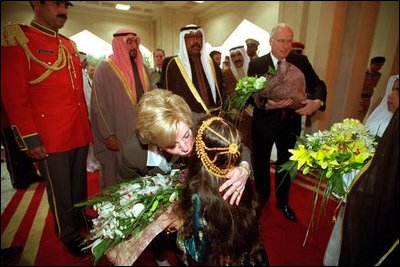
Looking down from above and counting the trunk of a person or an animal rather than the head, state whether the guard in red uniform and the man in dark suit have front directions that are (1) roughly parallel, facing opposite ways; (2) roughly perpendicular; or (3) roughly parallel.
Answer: roughly perpendicular

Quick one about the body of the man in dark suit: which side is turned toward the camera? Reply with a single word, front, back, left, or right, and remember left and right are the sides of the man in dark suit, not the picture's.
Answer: front

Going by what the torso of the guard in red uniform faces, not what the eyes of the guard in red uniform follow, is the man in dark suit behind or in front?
in front

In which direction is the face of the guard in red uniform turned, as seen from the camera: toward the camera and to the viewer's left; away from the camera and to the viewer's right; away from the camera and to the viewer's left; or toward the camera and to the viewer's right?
toward the camera and to the viewer's right

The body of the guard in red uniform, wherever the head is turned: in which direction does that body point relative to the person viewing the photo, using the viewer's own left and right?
facing the viewer and to the right of the viewer

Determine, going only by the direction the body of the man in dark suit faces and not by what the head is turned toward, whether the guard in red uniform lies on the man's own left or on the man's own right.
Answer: on the man's own right
